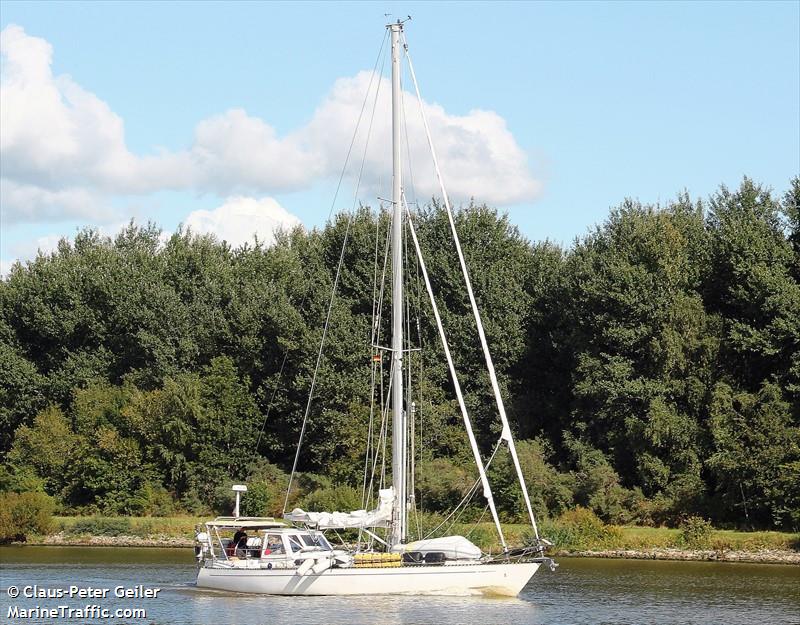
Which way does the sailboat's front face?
to the viewer's right
